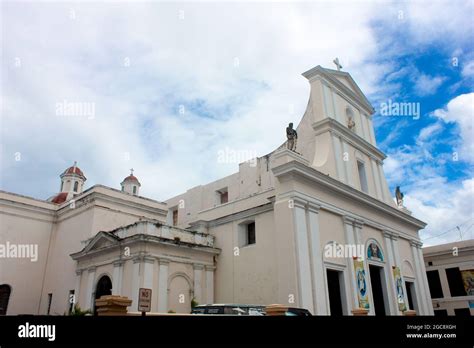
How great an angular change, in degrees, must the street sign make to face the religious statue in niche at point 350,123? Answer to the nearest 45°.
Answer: approximately 135° to its left

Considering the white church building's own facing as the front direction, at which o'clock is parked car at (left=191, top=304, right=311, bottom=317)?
The parked car is roughly at 2 o'clock from the white church building.

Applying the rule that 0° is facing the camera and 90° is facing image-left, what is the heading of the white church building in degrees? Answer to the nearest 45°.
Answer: approximately 315°

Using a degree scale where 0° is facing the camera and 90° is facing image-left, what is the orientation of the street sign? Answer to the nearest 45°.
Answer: approximately 0°

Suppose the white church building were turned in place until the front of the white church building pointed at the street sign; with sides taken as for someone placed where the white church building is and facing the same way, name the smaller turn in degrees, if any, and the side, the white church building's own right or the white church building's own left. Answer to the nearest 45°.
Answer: approximately 45° to the white church building's own right
